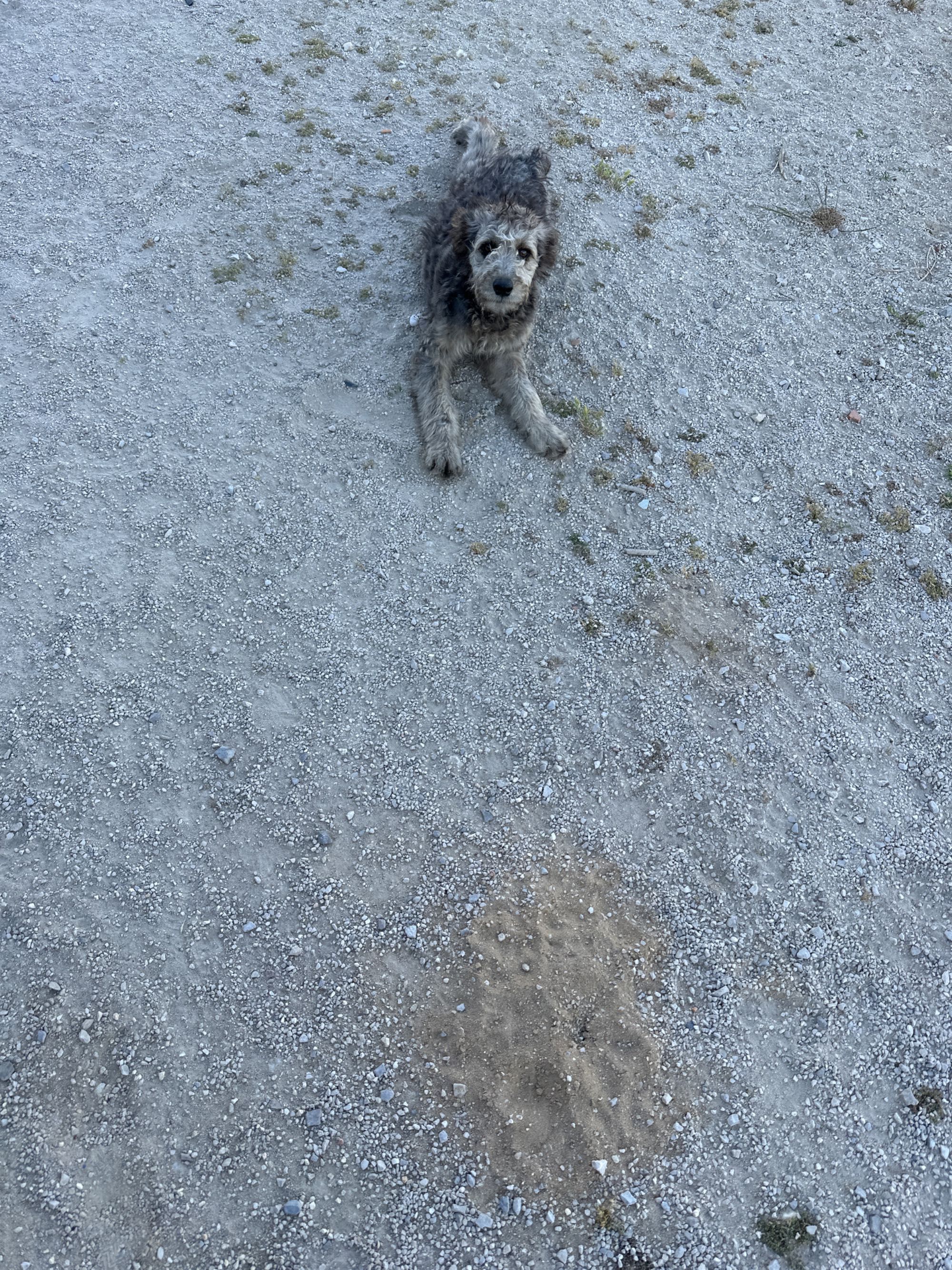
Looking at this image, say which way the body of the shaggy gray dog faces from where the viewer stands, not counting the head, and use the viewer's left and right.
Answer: facing the viewer
